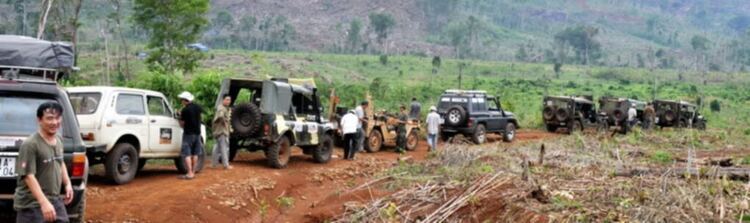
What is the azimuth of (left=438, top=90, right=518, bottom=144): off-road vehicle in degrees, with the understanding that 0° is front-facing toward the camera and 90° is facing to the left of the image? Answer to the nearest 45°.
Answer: approximately 225°

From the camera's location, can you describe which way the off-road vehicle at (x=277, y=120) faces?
facing away from the viewer and to the right of the viewer

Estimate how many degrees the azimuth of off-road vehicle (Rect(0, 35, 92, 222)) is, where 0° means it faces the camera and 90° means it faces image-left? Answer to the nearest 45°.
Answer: approximately 180°

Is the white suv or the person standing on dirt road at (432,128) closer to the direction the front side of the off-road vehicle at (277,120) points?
the person standing on dirt road

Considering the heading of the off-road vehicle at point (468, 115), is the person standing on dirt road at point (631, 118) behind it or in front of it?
in front

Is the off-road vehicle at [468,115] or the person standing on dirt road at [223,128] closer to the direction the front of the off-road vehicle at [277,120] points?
the off-road vehicle
